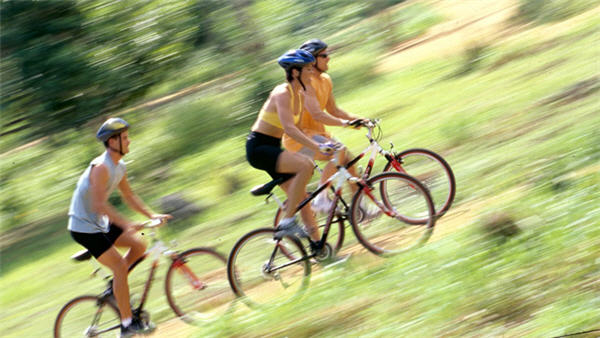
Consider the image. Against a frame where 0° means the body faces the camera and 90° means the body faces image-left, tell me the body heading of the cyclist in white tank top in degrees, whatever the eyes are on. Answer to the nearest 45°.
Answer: approximately 270°

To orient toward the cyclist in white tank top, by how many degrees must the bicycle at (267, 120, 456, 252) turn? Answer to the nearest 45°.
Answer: approximately 180°

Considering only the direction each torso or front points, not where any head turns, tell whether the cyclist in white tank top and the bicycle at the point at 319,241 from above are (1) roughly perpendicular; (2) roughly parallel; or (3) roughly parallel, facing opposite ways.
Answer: roughly parallel

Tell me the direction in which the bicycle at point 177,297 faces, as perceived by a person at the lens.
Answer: facing to the right of the viewer

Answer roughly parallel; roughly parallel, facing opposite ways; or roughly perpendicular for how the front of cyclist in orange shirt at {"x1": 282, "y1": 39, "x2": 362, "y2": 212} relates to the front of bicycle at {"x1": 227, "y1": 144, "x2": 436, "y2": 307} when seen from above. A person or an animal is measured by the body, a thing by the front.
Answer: roughly parallel

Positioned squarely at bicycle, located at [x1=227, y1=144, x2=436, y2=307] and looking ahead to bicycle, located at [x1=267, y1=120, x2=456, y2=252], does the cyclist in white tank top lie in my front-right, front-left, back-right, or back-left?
back-left

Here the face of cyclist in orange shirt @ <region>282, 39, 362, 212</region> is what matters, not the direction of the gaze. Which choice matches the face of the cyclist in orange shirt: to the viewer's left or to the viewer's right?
to the viewer's right

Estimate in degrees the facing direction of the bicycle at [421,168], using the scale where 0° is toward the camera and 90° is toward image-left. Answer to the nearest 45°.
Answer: approximately 270°

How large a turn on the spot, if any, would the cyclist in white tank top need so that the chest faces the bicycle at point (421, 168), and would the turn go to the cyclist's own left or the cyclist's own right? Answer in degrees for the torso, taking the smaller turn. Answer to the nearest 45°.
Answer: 0° — they already face it

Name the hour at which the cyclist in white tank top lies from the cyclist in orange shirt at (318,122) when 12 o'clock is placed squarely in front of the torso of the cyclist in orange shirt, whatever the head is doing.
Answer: The cyclist in white tank top is roughly at 5 o'clock from the cyclist in orange shirt.

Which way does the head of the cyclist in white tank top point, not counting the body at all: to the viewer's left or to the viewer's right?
to the viewer's right

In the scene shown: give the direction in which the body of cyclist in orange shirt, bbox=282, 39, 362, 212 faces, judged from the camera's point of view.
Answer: to the viewer's right

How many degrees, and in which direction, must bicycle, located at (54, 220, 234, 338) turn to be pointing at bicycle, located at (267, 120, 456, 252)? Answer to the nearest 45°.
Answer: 0° — it already faces it

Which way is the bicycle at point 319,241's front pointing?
to the viewer's right

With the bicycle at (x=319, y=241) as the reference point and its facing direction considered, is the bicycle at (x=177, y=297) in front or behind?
behind

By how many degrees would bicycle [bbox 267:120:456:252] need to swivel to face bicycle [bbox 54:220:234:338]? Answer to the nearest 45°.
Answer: approximately 180°
